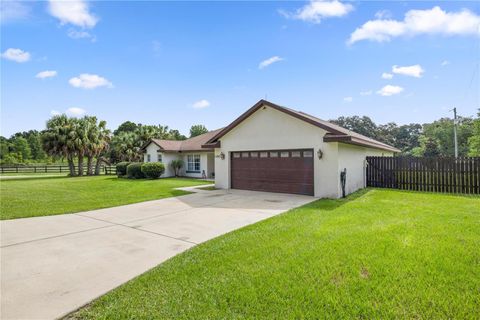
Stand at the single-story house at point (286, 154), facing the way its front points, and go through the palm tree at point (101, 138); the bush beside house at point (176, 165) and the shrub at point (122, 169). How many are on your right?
3

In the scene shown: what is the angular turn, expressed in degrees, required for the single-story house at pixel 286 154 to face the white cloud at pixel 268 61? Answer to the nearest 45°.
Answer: approximately 135° to its right

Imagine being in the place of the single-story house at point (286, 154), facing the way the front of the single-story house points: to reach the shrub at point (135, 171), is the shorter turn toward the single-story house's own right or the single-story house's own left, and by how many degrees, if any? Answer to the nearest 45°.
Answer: approximately 90° to the single-story house's own right

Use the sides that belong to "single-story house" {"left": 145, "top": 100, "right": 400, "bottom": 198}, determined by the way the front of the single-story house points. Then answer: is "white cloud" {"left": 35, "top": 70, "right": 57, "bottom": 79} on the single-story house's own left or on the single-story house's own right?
on the single-story house's own right

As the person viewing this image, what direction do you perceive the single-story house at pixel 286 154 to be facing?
facing the viewer and to the left of the viewer

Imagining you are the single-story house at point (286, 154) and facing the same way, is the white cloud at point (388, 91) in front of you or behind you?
behind

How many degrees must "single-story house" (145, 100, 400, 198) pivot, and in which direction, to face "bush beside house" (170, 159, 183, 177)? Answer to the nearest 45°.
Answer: approximately 90° to its right

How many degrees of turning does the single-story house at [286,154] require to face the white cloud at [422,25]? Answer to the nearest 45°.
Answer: approximately 135° to its left

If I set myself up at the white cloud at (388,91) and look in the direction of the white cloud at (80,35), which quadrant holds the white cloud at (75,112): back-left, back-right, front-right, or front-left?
front-right

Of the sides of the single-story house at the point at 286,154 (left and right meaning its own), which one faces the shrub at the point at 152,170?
right

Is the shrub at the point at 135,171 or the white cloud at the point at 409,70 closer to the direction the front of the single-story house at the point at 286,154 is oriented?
the shrub

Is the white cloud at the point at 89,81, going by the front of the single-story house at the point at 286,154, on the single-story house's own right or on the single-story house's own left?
on the single-story house's own right
